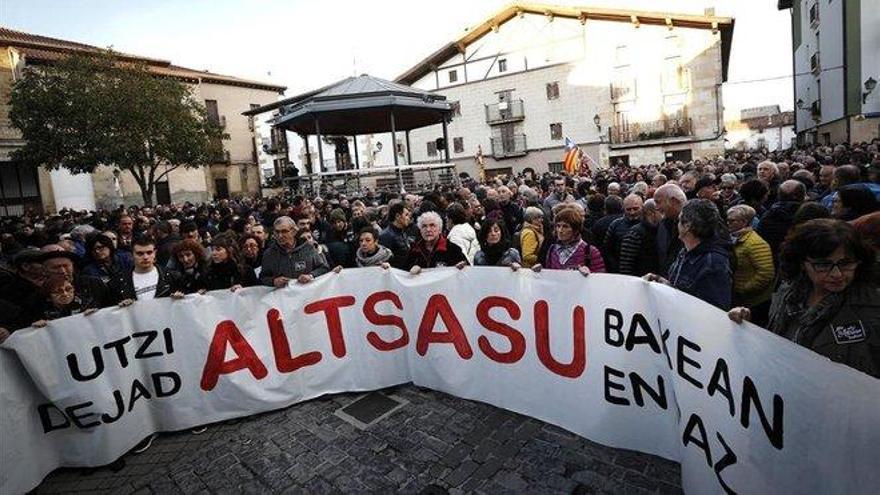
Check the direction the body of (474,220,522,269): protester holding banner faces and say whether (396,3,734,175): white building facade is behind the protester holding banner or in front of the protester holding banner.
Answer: behind

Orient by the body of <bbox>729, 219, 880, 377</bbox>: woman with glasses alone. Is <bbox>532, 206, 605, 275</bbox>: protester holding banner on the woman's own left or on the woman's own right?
on the woman's own right

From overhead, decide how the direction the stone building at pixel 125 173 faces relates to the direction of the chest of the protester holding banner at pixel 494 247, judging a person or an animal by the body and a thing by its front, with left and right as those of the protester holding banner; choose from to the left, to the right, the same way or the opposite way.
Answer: to the left

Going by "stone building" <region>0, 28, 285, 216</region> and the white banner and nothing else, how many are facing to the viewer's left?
0

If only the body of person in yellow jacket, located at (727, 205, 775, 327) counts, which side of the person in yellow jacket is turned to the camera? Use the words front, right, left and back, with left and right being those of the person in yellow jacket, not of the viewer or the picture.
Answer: left

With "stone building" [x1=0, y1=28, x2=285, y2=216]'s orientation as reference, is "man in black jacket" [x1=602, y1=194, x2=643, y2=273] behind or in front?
in front

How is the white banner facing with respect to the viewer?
toward the camera

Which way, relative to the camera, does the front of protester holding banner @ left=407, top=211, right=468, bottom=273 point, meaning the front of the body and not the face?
toward the camera

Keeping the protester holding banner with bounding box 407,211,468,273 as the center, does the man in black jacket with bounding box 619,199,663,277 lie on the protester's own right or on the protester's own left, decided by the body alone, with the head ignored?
on the protester's own left

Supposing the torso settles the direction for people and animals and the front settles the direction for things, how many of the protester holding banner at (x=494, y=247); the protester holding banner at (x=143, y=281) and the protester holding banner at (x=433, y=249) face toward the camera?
3

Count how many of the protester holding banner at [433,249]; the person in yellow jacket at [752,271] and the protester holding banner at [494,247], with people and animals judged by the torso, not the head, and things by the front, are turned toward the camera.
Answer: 2

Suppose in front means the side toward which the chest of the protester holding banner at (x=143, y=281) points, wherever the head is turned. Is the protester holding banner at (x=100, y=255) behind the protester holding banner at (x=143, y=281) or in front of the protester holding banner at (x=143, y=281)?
behind

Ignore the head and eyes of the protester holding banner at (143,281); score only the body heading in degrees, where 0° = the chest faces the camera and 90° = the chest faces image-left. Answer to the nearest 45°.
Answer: approximately 0°
